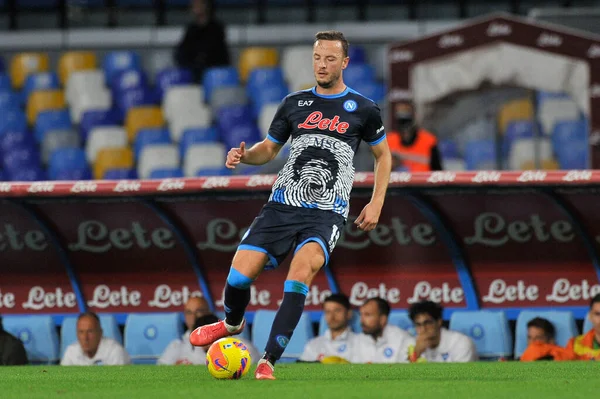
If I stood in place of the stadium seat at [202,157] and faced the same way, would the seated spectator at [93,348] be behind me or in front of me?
in front

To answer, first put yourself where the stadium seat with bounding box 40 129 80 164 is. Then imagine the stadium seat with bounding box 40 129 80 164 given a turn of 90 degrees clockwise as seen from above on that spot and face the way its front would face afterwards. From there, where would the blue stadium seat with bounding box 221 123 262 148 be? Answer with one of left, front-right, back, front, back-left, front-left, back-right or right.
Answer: back-left

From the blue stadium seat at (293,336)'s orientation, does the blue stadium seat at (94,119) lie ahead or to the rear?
to the rear

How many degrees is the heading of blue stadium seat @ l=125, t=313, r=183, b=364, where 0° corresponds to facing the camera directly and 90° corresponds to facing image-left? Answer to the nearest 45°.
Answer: approximately 0°

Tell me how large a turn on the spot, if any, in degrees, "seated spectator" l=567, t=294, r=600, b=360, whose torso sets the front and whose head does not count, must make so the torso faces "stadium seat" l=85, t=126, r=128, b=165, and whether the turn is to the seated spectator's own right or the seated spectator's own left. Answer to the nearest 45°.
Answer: approximately 135° to the seated spectator's own right

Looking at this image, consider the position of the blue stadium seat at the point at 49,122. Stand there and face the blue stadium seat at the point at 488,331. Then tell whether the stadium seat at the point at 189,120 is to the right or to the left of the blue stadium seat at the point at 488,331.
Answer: left

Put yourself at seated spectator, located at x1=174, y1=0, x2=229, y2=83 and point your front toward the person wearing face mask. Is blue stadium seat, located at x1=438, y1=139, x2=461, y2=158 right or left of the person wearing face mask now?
left

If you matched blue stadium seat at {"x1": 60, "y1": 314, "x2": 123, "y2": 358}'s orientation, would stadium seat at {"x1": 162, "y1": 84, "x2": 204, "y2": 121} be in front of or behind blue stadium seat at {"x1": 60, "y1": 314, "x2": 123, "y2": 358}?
behind

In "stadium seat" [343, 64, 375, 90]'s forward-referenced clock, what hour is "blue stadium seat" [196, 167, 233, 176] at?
The blue stadium seat is roughly at 2 o'clock from the stadium seat.

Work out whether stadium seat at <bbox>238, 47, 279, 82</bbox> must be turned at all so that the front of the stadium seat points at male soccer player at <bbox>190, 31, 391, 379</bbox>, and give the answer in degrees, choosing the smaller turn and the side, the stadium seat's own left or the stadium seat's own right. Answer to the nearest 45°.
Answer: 0° — it already faces them

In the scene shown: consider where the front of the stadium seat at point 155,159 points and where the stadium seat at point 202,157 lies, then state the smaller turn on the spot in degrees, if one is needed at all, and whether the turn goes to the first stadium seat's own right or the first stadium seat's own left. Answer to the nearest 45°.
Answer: approximately 45° to the first stadium seat's own left

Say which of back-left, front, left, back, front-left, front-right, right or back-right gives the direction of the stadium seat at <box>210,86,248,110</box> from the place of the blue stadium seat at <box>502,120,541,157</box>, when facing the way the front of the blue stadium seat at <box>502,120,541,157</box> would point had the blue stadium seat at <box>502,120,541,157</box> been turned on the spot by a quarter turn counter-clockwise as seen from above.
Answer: back

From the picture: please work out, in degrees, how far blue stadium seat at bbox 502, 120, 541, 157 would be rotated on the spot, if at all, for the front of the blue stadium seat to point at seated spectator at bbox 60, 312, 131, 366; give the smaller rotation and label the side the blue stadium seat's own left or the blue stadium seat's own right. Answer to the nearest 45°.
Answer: approximately 45° to the blue stadium seat's own right

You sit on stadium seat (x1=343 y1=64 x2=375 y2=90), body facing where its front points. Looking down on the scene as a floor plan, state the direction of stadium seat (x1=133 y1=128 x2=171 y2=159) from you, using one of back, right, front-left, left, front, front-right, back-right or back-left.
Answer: right
